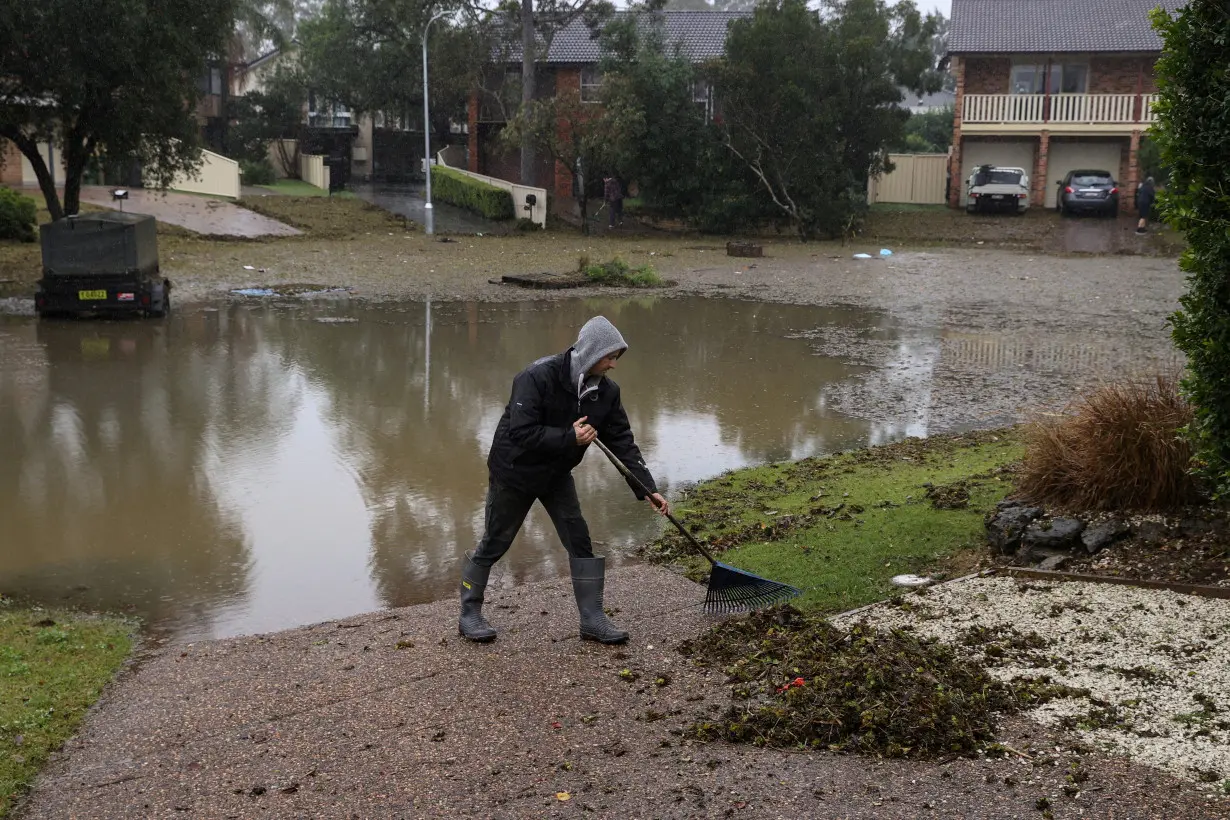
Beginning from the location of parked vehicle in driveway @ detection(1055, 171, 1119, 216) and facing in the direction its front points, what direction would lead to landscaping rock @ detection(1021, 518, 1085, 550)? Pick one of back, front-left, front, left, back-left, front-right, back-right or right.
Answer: back

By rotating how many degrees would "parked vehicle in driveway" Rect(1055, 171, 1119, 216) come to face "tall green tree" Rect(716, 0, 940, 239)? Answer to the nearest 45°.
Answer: approximately 135° to its left

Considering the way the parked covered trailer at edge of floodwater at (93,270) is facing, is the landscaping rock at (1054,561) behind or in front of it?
behind

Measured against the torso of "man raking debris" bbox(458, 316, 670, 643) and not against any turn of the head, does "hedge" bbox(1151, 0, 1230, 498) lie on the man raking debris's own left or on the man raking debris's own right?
on the man raking debris's own left

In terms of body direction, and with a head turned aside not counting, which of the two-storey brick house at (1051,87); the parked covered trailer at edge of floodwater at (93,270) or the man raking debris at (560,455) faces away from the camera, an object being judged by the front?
the parked covered trailer at edge of floodwater

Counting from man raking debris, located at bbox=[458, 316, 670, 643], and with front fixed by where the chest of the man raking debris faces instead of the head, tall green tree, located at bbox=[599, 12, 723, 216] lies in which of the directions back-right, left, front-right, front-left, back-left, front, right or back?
back-left

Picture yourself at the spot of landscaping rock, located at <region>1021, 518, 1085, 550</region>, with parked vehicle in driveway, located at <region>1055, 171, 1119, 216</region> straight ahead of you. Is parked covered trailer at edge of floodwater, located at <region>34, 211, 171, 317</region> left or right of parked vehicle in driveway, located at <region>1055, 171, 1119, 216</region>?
left

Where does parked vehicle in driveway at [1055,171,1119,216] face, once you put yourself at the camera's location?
facing away from the viewer

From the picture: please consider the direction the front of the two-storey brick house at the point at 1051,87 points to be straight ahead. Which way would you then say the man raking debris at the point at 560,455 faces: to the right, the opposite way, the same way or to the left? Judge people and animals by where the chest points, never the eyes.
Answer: to the left

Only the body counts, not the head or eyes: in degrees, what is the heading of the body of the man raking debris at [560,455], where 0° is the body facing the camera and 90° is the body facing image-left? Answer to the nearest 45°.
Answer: approximately 315°

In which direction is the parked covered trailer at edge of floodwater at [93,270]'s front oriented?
away from the camera
